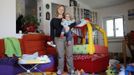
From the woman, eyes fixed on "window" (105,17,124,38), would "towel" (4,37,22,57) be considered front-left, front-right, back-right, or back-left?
back-left

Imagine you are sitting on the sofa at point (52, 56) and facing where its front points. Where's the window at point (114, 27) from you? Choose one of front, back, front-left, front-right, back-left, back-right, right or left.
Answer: back-left

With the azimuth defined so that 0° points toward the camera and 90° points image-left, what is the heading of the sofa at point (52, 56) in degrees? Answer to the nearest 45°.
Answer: approximately 0°

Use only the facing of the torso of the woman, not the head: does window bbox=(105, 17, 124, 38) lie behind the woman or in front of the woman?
behind

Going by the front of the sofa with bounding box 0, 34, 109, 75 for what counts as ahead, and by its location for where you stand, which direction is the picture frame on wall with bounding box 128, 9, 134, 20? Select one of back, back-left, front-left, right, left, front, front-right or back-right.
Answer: back-left

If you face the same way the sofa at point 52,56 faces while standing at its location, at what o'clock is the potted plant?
The potted plant is roughly at 5 o'clock from the sofa.
